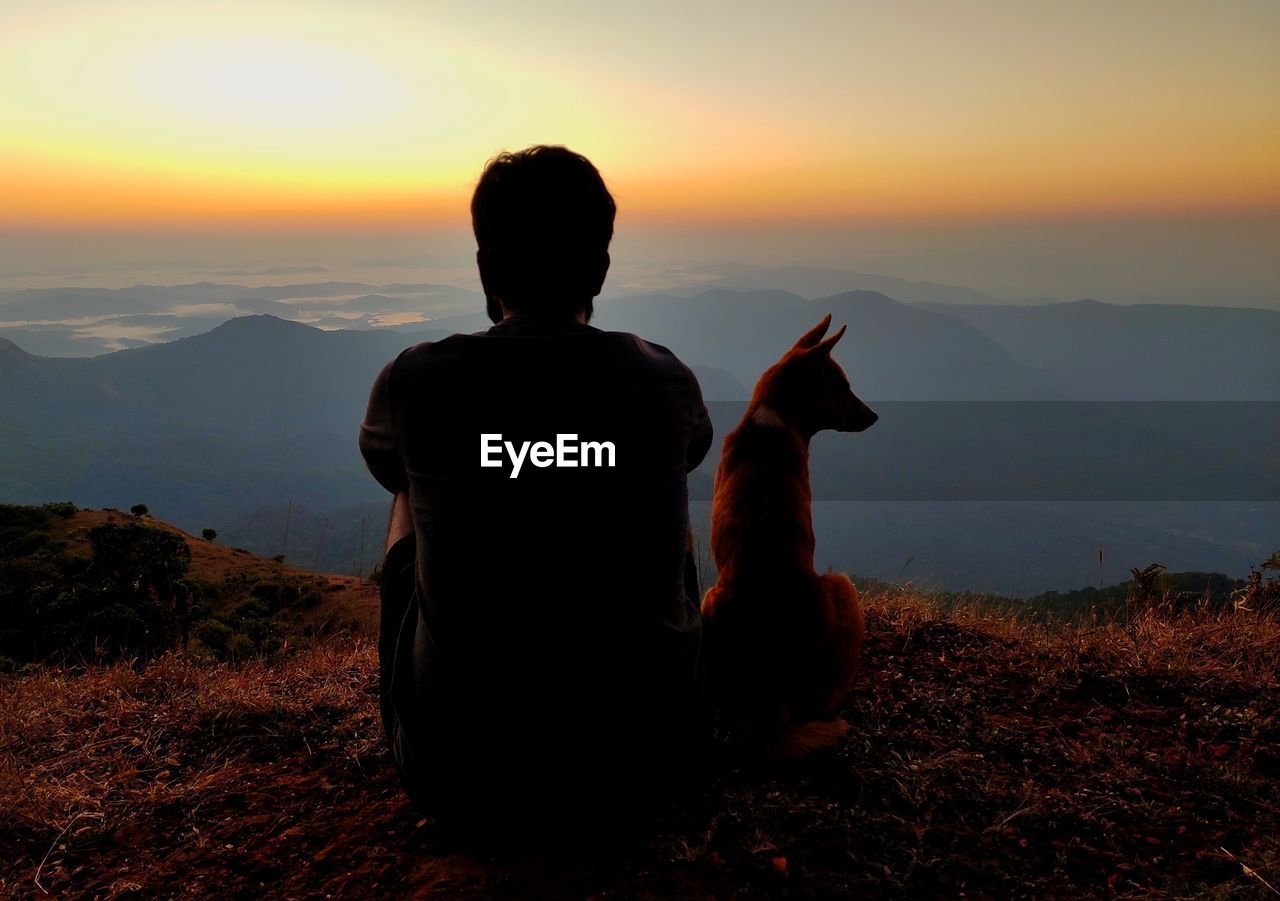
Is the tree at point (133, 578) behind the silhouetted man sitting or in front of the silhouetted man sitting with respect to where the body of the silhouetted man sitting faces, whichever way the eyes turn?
in front

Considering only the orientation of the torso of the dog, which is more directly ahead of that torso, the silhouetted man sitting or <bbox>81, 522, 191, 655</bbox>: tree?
the tree

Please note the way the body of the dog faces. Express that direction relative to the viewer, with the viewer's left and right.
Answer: facing away from the viewer

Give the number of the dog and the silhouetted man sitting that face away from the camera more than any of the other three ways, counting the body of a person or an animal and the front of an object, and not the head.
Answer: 2

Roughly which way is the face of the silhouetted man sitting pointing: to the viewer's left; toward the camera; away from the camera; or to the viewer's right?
away from the camera

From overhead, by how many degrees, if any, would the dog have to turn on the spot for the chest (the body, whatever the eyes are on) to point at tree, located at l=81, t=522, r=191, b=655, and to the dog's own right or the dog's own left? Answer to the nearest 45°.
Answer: approximately 45° to the dog's own left

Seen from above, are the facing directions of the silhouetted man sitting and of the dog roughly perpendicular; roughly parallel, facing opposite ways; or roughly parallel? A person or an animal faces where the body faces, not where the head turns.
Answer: roughly parallel

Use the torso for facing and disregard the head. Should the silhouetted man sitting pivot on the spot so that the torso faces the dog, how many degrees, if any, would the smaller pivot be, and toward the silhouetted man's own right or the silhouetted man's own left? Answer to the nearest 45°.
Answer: approximately 45° to the silhouetted man's own right

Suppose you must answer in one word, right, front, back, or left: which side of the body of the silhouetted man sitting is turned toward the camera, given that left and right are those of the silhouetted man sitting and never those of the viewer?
back
